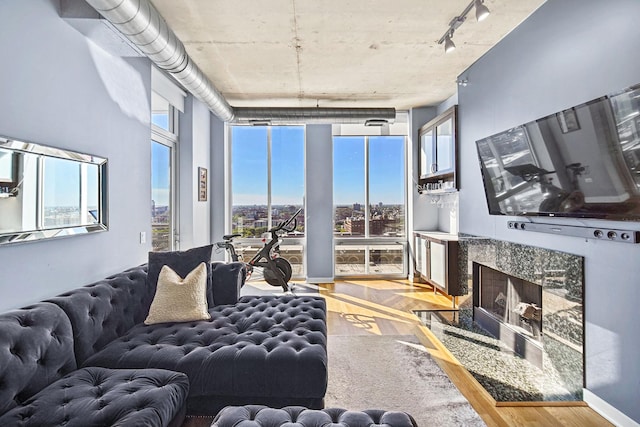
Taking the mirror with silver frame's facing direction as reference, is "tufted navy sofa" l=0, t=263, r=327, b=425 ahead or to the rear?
ahead

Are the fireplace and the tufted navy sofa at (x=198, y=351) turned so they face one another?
yes

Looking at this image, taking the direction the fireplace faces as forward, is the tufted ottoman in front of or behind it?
in front

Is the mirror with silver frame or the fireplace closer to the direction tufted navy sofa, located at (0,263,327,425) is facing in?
the fireplace

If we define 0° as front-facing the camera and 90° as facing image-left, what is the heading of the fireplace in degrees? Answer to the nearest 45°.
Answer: approximately 45°

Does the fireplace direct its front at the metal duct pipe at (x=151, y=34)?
yes

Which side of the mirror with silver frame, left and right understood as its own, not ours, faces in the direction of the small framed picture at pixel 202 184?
left

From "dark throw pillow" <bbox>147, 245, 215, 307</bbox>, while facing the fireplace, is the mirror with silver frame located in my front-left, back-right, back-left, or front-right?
back-right

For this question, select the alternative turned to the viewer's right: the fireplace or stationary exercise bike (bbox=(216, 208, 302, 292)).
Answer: the stationary exercise bike

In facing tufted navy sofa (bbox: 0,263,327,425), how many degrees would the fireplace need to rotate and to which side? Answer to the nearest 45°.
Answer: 0° — it already faces it

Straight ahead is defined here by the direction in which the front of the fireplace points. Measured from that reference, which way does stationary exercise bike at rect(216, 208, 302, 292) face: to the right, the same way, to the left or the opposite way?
the opposite way

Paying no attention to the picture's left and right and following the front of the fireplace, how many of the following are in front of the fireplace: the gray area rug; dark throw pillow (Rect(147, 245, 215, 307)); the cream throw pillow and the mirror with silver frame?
4

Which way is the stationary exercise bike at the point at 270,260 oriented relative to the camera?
to the viewer's right

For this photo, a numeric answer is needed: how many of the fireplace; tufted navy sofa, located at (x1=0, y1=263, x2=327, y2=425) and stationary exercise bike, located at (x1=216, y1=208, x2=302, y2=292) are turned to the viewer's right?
2

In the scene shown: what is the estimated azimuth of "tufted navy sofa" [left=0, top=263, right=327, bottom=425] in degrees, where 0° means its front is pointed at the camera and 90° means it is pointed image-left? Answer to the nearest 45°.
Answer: approximately 270°
